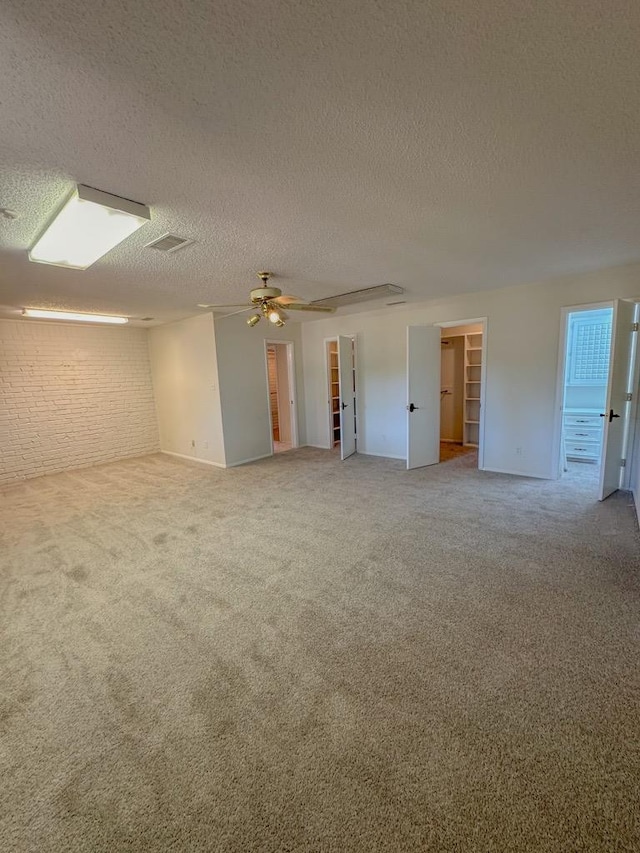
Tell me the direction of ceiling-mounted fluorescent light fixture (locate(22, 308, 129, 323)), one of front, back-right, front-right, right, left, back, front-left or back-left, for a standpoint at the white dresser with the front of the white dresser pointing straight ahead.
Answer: front-right

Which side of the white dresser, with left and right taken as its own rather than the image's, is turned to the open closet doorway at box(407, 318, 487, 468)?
right

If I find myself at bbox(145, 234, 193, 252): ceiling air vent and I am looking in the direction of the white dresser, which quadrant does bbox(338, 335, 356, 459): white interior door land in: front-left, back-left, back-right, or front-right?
front-left

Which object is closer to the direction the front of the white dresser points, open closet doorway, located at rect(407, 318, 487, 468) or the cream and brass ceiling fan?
the cream and brass ceiling fan

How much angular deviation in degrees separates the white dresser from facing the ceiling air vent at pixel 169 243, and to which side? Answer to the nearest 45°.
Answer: approximately 45° to its right

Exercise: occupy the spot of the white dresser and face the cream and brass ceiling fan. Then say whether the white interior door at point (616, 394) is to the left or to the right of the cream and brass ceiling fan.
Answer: left

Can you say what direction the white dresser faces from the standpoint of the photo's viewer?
facing the viewer

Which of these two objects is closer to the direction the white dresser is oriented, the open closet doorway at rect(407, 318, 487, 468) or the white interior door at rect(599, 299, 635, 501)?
the white interior door

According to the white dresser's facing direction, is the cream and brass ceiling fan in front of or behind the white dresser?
in front

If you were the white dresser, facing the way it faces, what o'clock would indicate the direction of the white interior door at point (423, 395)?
The white interior door is roughly at 2 o'clock from the white dresser.

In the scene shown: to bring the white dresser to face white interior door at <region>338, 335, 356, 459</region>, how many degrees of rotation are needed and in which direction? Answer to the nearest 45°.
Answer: approximately 90° to its right
